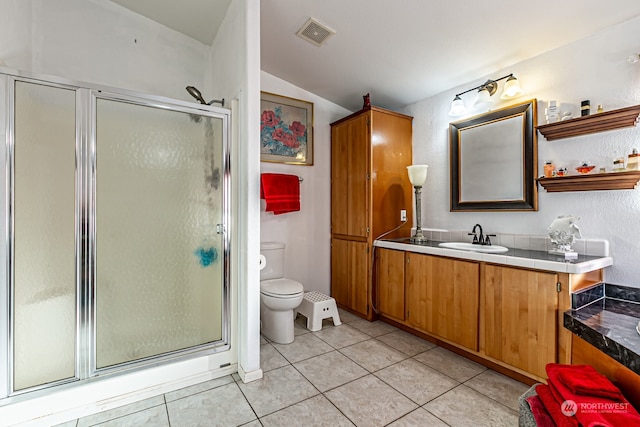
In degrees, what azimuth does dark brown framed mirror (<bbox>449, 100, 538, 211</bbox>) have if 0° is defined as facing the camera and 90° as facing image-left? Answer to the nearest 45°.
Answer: approximately 45°

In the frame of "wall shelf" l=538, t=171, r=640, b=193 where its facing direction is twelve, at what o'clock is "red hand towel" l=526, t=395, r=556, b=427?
The red hand towel is roughly at 12 o'clock from the wall shelf.

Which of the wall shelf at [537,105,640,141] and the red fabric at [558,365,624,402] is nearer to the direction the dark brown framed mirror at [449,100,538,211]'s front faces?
the red fabric
